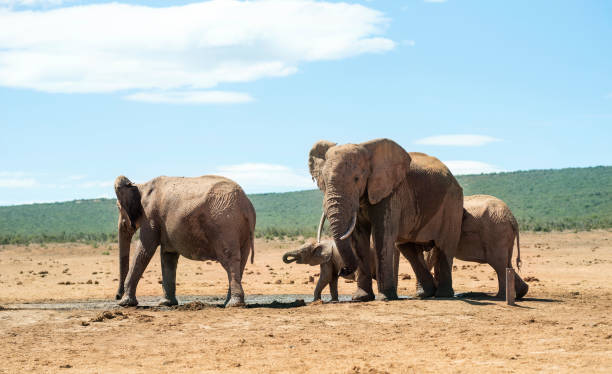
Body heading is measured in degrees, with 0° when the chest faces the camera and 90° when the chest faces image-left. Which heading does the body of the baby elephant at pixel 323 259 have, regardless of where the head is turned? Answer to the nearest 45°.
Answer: approximately 90°

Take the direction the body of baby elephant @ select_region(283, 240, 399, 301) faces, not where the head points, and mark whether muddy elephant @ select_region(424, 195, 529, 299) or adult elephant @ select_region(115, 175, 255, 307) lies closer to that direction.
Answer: the adult elephant

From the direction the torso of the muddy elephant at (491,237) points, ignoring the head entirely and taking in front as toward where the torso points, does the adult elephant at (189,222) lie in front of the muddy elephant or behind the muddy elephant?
in front

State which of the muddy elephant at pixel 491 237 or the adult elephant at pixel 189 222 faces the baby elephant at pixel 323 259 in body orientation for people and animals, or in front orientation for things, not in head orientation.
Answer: the muddy elephant

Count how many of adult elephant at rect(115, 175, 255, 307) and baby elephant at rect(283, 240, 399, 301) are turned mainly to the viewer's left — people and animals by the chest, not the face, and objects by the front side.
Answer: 2

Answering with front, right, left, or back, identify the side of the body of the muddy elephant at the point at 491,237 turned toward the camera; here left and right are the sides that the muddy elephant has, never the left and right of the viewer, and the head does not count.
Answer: left

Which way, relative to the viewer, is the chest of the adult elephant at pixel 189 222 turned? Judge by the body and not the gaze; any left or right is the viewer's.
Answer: facing to the left of the viewer

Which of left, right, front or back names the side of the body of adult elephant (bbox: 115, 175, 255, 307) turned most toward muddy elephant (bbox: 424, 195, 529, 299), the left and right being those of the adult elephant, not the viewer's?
back

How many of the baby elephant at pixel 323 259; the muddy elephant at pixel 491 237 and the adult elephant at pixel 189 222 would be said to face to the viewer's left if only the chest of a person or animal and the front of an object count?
3

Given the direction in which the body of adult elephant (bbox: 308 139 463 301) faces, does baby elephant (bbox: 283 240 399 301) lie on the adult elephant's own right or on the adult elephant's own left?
on the adult elephant's own right

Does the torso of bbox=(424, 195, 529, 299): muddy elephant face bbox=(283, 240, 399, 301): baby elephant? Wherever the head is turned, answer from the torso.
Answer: yes

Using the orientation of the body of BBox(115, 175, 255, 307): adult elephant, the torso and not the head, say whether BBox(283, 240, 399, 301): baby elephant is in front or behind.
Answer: behind

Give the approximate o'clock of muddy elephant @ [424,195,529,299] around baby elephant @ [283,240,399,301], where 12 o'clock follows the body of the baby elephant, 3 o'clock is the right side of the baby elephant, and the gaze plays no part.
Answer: The muddy elephant is roughly at 6 o'clock from the baby elephant.
